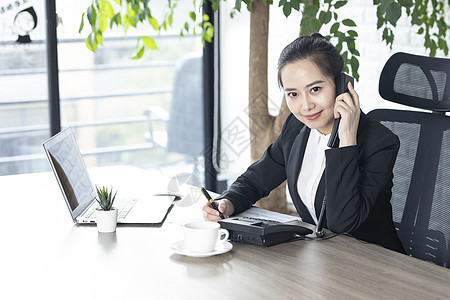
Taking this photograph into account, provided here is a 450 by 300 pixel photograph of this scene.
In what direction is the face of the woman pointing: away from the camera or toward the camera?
toward the camera

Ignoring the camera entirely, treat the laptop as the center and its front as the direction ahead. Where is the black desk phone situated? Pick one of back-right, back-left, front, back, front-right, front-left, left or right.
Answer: front-right

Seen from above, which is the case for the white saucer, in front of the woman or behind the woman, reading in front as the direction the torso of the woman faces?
in front

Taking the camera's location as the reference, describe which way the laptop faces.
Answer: facing to the right of the viewer

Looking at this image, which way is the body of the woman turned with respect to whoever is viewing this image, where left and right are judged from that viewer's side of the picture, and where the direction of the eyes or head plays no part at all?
facing the viewer and to the left of the viewer

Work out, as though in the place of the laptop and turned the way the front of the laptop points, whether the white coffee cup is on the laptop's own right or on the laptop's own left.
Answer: on the laptop's own right

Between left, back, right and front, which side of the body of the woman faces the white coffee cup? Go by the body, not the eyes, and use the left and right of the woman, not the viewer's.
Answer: front

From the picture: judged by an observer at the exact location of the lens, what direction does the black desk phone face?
facing away from the viewer and to the right of the viewer

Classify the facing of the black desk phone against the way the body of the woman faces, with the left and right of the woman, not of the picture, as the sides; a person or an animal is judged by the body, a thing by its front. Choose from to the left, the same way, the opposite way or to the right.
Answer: the opposite way

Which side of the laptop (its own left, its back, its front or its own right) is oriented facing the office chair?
front

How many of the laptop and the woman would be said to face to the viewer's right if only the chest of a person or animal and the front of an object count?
1

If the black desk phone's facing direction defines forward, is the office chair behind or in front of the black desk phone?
in front

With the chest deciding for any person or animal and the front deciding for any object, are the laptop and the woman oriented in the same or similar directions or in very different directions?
very different directions
